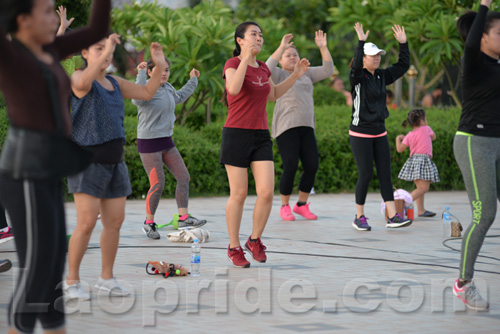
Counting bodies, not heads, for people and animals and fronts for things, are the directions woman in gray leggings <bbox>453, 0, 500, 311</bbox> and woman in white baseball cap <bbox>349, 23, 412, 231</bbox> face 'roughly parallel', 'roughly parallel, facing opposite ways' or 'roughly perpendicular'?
roughly parallel

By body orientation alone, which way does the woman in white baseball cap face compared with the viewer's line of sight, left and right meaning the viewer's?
facing the viewer and to the right of the viewer

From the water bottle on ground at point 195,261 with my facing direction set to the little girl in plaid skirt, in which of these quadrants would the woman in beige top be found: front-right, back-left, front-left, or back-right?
front-left

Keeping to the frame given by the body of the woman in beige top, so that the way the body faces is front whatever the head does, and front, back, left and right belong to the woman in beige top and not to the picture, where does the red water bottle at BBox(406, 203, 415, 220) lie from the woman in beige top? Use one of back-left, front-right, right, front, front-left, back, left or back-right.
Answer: front-left

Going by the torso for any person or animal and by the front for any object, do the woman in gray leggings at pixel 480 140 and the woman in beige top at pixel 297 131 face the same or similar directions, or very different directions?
same or similar directions

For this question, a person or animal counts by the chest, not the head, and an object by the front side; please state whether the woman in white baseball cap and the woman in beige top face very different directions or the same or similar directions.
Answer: same or similar directions

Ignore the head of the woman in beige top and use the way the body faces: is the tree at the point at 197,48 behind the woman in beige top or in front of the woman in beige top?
behind

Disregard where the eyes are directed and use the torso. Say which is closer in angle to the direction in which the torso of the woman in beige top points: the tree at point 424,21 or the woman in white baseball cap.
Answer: the woman in white baseball cap
